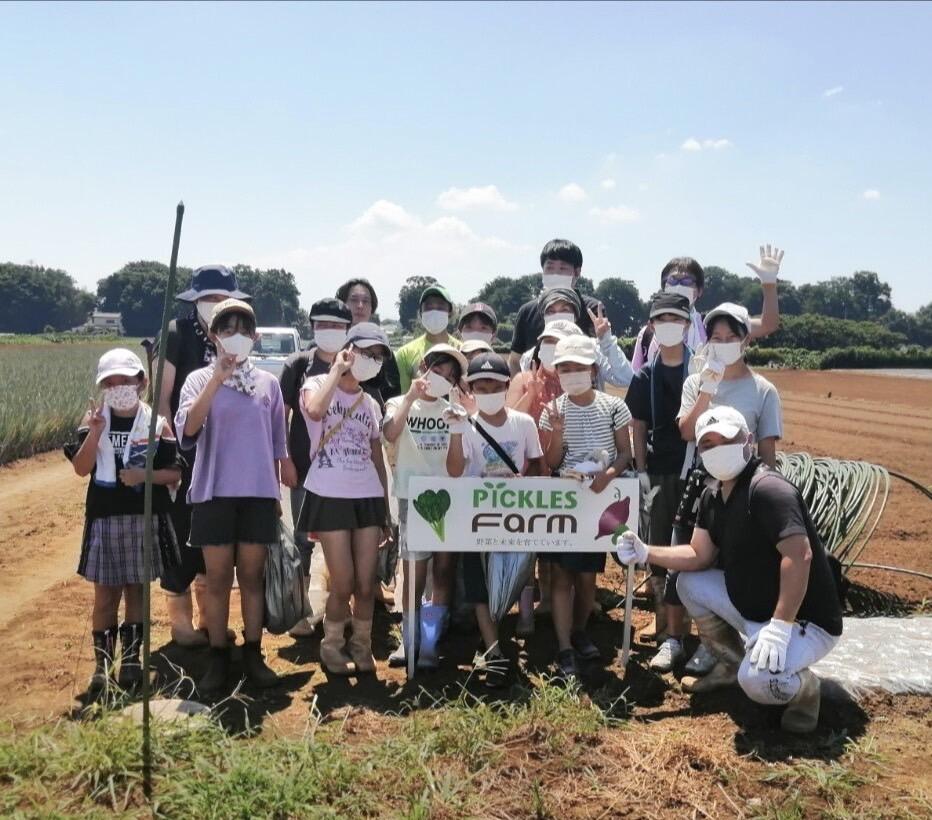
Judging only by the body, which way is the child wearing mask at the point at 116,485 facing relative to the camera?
toward the camera

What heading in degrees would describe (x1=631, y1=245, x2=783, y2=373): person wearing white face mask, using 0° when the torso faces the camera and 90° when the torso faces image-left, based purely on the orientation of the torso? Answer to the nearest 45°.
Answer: approximately 0°

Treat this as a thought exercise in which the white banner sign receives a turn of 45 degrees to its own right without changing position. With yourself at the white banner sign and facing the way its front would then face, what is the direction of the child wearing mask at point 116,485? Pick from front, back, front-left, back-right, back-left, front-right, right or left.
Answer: front-right

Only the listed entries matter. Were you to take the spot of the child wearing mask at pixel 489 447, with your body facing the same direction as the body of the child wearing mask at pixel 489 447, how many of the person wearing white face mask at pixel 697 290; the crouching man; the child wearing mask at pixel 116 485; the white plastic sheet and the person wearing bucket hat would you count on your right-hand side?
2

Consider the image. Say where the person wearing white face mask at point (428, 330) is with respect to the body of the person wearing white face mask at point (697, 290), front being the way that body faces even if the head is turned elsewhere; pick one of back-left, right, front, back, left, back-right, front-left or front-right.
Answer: right

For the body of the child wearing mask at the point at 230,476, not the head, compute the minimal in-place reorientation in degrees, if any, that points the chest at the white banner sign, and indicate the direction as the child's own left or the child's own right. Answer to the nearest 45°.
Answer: approximately 90° to the child's own left

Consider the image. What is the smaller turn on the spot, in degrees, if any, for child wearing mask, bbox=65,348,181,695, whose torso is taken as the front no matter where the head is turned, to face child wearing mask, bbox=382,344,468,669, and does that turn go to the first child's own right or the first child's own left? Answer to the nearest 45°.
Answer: approximately 90° to the first child's own left

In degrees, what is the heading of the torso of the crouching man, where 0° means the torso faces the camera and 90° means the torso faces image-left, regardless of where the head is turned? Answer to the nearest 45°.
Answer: approximately 45°

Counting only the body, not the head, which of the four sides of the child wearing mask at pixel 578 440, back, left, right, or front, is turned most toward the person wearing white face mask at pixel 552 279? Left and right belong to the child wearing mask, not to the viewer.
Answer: back

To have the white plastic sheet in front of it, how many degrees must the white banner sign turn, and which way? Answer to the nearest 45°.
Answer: approximately 90° to its left

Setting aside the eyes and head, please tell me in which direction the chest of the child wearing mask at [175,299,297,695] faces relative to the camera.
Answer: toward the camera

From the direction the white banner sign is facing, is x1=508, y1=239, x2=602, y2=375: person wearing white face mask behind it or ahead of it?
behind

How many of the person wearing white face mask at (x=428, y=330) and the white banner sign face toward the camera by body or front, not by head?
2
